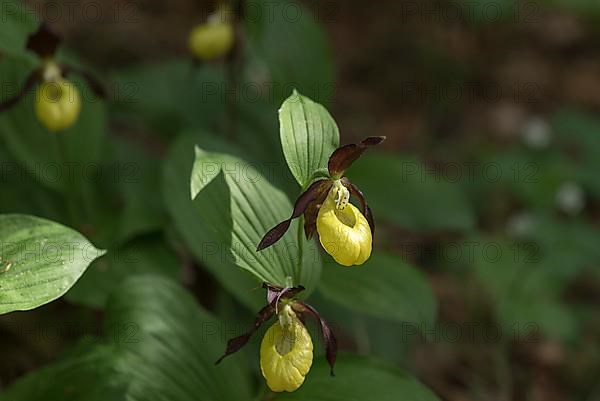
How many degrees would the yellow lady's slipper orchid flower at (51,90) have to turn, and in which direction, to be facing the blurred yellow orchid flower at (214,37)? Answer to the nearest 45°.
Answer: approximately 135° to its left

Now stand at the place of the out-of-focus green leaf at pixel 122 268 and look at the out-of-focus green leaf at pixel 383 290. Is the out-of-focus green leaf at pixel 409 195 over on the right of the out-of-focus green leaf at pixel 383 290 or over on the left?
left

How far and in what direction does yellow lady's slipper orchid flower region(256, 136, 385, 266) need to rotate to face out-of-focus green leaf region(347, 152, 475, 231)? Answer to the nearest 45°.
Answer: approximately 135° to its left

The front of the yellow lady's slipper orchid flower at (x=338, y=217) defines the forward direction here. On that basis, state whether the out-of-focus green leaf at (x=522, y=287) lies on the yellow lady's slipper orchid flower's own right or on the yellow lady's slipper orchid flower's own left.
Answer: on the yellow lady's slipper orchid flower's own left

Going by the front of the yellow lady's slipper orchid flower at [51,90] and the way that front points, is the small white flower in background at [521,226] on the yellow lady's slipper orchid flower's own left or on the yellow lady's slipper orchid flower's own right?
on the yellow lady's slipper orchid flower's own left

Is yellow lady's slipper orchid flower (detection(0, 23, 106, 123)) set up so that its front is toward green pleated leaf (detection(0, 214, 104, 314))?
yes

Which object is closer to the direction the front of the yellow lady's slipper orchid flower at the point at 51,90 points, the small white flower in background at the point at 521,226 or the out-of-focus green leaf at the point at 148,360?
the out-of-focus green leaf

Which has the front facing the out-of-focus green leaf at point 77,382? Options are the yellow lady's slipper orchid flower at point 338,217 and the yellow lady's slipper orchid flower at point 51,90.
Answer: the yellow lady's slipper orchid flower at point 51,90

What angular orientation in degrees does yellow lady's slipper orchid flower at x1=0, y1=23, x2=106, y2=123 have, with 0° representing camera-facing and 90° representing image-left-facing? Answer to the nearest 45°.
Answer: approximately 0°
